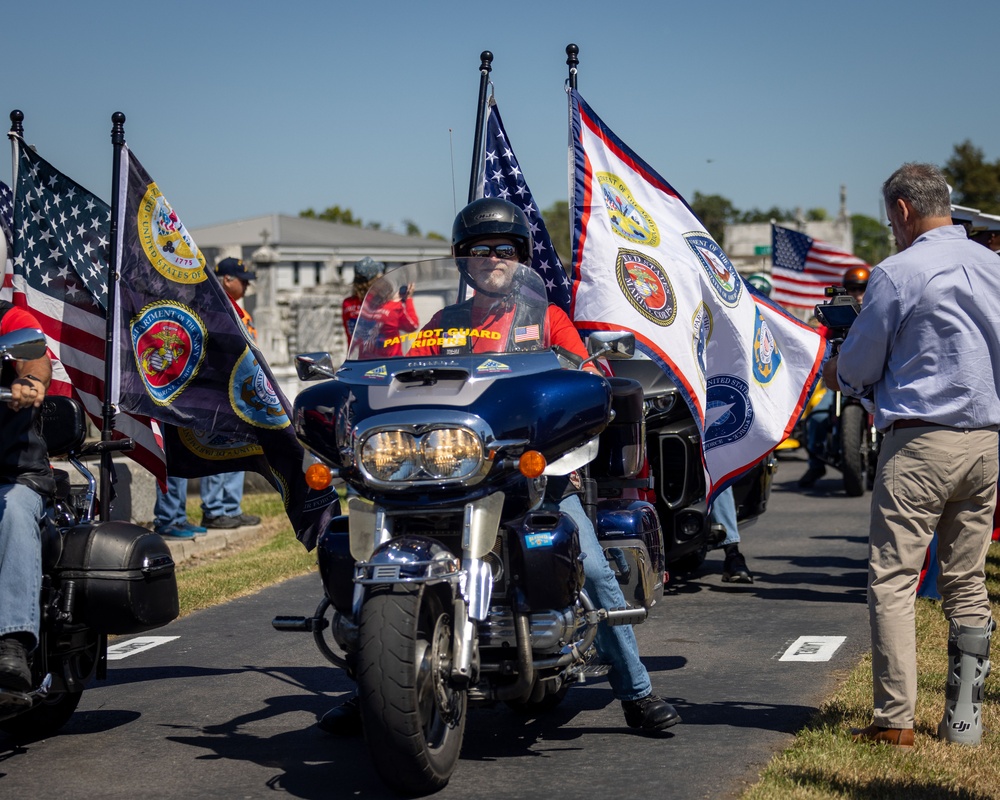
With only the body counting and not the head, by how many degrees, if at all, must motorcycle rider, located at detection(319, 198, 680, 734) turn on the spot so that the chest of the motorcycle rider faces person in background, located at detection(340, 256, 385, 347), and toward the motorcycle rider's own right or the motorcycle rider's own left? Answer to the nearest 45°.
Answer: approximately 180°

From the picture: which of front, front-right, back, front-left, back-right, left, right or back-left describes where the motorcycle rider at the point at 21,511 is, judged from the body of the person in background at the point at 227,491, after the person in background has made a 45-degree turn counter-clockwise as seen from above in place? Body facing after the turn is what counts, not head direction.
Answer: back-right

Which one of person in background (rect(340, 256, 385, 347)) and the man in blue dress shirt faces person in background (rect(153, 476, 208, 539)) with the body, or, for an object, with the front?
the man in blue dress shirt

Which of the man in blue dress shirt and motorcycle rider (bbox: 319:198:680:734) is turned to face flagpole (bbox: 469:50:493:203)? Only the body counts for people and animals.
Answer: the man in blue dress shirt

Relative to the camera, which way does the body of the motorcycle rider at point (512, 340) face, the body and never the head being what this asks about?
toward the camera

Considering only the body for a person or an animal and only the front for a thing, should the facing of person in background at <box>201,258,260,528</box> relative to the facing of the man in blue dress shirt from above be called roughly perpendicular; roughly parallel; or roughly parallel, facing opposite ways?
roughly perpendicular

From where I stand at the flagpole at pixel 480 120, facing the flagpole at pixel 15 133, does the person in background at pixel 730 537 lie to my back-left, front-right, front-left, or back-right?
back-right

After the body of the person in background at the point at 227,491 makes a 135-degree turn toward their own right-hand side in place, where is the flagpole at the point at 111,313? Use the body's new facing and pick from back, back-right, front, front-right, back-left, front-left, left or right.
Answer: front-left

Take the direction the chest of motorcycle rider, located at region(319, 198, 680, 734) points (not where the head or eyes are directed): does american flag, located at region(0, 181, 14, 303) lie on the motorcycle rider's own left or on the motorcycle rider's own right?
on the motorcycle rider's own right

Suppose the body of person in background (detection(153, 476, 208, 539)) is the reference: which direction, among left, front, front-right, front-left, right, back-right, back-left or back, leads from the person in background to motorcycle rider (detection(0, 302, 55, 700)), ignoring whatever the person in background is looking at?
right

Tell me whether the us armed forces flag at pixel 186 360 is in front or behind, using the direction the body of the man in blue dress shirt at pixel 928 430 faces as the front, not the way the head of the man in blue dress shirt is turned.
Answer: in front

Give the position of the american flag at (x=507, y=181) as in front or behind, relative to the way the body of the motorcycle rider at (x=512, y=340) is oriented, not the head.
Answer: behind

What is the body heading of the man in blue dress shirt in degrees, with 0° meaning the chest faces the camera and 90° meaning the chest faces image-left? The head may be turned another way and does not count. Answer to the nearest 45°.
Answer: approximately 135°

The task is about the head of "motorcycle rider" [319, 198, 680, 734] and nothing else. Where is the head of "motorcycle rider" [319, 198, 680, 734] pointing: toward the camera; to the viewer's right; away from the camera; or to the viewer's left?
toward the camera

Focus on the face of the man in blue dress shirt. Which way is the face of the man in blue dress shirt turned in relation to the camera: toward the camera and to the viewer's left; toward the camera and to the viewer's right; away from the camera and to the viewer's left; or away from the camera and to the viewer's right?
away from the camera and to the viewer's left

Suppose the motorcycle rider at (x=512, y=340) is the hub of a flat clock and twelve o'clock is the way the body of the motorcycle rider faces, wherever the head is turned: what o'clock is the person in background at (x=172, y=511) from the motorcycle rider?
The person in background is roughly at 5 o'clock from the motorcycle rider.

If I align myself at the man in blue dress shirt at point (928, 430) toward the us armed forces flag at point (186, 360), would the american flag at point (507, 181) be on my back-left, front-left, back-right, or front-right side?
front-right
